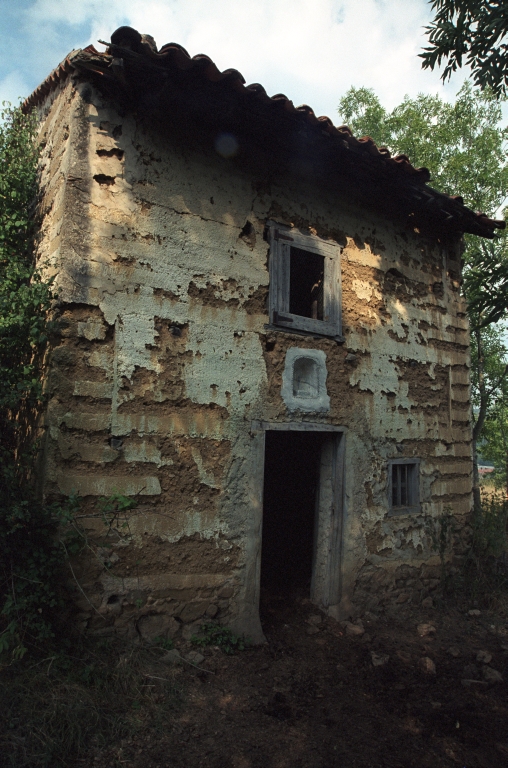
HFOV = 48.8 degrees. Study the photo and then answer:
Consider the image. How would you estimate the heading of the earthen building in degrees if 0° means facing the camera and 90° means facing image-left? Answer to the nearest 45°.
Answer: approximately 315°
